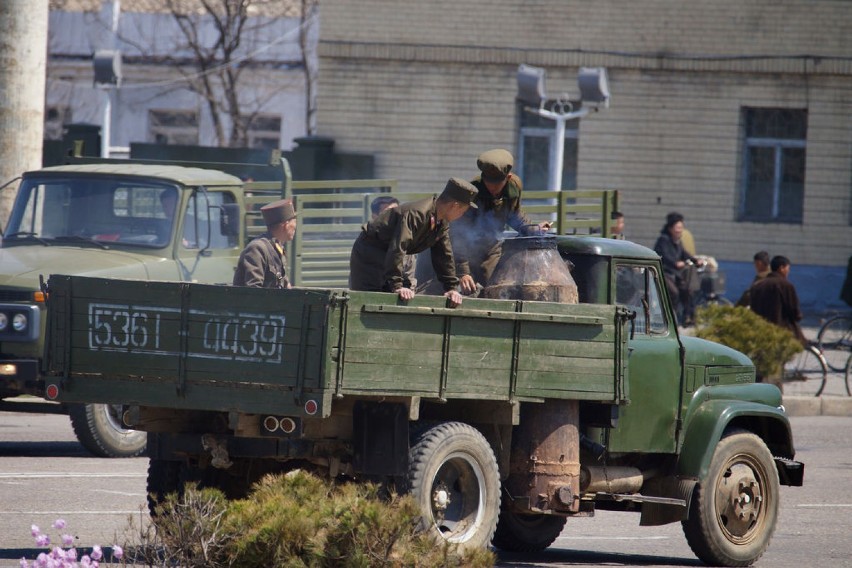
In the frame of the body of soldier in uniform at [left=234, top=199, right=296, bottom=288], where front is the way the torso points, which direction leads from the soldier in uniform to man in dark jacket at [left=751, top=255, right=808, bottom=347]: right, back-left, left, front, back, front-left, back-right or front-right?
front-left

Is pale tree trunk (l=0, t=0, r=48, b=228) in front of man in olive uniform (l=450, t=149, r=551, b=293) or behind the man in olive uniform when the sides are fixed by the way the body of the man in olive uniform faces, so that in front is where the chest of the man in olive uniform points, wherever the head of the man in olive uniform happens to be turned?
behind

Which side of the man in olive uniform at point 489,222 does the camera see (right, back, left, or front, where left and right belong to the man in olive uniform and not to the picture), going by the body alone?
front

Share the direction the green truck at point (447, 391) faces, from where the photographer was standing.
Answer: facing away from the viewer and to the right of the viewer

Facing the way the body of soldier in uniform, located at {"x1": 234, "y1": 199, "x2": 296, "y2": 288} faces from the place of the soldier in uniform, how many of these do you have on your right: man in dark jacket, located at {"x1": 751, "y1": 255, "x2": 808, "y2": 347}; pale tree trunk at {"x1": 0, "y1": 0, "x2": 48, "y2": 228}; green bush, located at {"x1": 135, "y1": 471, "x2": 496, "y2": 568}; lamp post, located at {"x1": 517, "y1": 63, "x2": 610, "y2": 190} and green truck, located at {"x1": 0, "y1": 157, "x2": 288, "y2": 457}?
1

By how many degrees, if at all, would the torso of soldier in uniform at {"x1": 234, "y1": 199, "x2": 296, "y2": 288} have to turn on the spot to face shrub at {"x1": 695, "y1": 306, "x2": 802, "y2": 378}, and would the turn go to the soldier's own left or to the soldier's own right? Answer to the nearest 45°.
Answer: approximately 45° to the soldier's own left

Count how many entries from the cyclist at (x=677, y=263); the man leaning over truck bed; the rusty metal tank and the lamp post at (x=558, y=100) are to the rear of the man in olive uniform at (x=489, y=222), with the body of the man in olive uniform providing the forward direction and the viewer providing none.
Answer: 2

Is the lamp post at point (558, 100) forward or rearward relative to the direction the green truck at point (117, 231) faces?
rearward

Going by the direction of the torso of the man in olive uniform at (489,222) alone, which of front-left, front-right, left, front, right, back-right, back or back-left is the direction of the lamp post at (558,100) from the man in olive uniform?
back

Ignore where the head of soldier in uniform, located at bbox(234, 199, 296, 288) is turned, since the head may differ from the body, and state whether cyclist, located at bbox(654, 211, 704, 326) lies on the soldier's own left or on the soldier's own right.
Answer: on the soldier's own left

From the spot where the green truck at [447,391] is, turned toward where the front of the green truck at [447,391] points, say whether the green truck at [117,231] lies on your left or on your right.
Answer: on your left

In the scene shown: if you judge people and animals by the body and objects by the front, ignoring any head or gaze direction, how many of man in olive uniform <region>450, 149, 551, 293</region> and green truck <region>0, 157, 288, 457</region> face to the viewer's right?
0

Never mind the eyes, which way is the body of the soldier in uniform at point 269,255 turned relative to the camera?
to the viewer's right

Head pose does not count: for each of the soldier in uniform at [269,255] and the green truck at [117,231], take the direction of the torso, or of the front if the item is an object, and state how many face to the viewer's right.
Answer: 1
